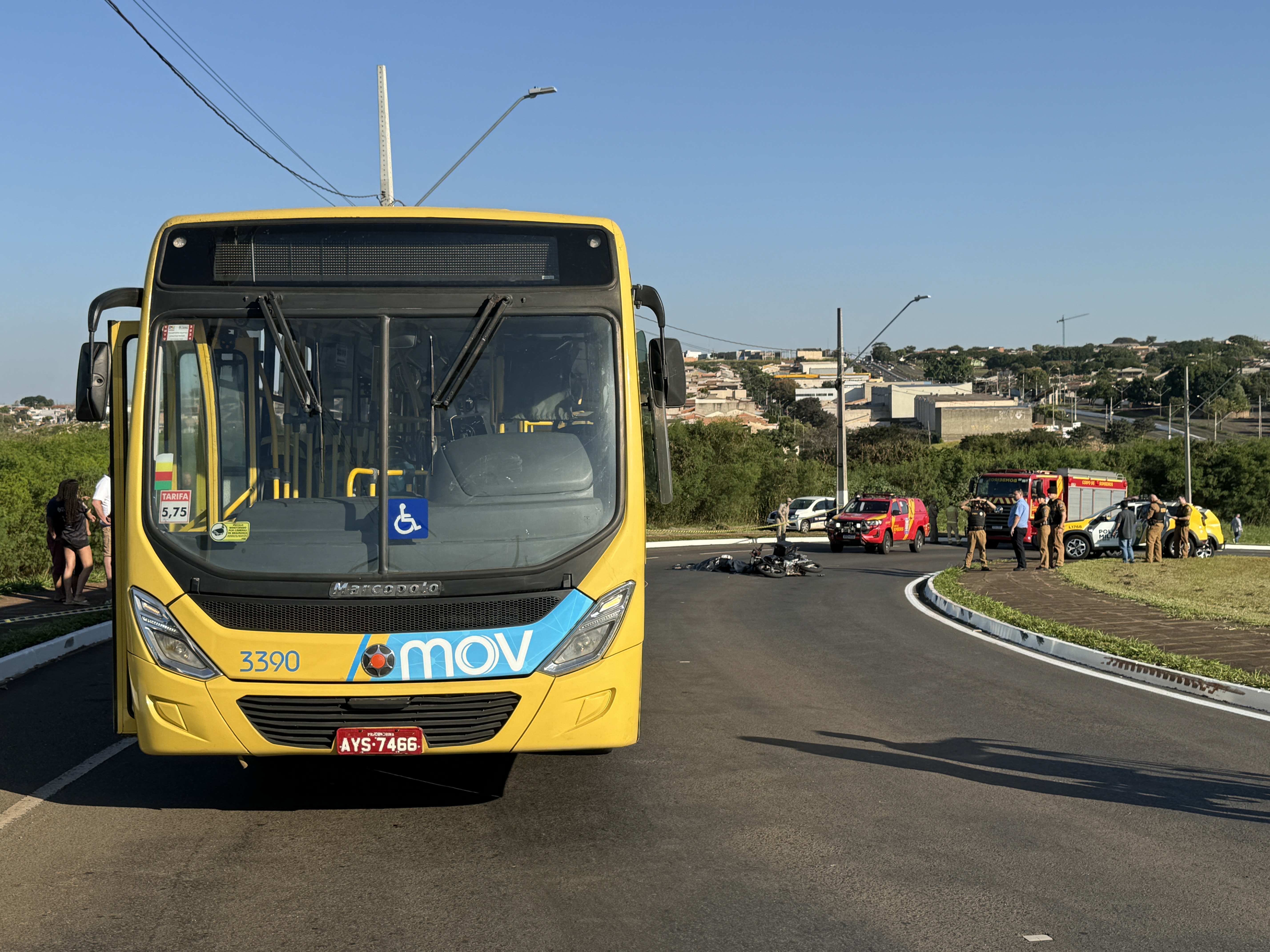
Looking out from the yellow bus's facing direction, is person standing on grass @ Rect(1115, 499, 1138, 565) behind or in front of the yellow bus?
behind

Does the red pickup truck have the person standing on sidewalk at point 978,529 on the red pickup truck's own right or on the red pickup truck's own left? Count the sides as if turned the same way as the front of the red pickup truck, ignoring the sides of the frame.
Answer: on the red pickup truck's own left

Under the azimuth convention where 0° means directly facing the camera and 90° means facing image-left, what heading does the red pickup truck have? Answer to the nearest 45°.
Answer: approximately 45°

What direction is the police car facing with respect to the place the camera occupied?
facing to the left of the viewer

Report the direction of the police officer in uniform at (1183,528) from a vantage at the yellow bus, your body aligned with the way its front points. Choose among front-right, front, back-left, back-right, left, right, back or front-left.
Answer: back-left

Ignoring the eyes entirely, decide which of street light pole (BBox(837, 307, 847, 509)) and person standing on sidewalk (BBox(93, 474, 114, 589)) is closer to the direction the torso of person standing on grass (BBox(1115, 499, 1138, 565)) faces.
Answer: the street light pole

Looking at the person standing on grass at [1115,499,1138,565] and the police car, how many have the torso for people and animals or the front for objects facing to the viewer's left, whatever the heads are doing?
1

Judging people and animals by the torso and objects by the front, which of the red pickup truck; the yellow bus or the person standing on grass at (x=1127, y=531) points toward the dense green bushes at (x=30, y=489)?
the red pickup truck

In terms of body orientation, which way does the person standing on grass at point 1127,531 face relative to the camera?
away from the camera

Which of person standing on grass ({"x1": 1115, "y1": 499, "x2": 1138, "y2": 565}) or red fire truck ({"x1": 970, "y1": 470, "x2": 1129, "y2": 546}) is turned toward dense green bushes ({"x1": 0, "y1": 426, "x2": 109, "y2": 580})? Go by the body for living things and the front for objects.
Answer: the red fire truck
